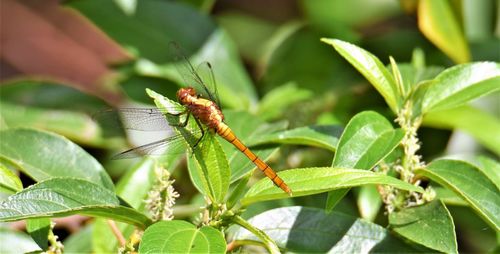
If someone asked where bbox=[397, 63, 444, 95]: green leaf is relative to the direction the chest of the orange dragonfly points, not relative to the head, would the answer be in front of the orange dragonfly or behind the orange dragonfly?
behind

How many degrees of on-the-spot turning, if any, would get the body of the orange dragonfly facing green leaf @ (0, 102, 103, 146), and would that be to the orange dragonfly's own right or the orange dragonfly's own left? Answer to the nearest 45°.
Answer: approximately 45° to the orange dragonfly's own right

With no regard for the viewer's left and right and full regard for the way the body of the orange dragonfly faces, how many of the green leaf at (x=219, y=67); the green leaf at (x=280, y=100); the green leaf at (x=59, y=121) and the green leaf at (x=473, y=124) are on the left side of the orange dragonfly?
0

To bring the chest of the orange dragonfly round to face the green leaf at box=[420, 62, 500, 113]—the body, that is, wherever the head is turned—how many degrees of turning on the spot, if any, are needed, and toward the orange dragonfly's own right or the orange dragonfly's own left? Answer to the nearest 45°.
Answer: approximately 180°

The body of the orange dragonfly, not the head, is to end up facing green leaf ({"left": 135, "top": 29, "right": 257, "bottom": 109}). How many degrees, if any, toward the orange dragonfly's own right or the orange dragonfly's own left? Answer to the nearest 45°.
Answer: approximately 90° to the orange dragonfly's own right

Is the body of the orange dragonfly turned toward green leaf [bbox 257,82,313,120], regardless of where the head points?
no

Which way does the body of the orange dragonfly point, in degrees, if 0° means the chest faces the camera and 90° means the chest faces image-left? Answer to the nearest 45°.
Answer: approximately 90°
